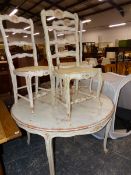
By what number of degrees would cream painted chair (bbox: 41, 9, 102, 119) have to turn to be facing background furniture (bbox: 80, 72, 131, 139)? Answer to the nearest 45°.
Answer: approximately 90° to its left

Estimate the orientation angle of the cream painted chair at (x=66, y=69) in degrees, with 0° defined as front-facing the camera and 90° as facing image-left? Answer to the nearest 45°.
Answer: approximately 315°
